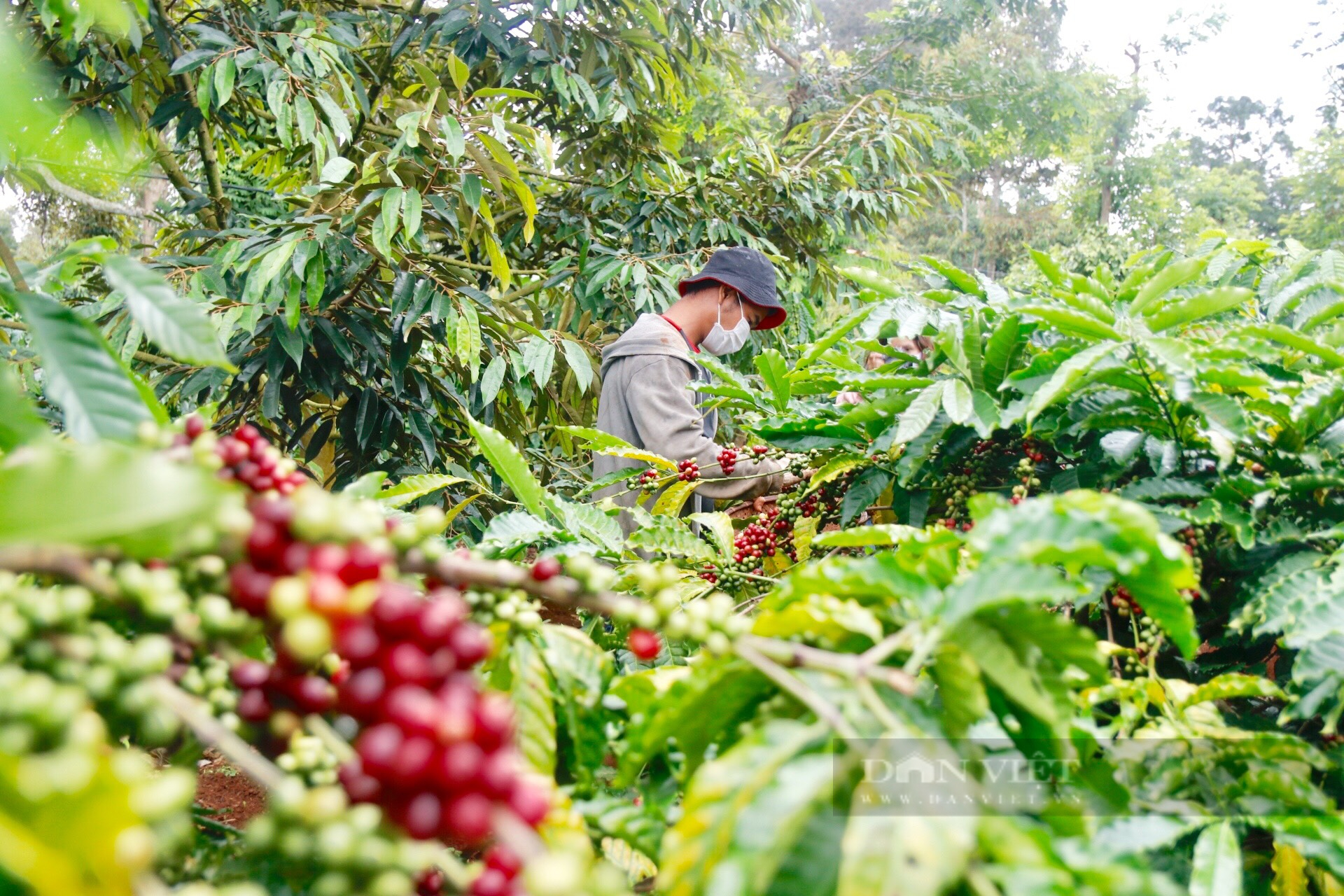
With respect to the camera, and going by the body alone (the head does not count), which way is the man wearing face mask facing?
to the viewer's right

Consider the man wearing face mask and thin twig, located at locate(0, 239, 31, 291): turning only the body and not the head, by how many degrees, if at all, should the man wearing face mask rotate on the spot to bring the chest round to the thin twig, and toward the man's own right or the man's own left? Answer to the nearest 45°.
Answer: approximately 90° to the man's own right
